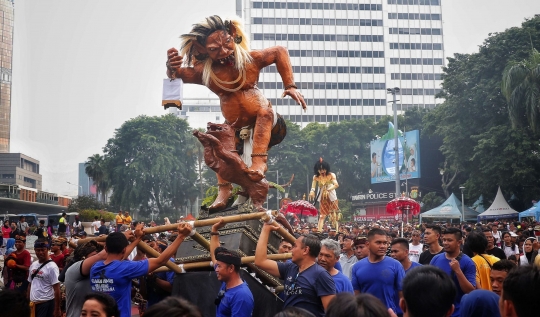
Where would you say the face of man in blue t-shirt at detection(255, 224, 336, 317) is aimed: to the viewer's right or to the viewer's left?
to the viewer's left

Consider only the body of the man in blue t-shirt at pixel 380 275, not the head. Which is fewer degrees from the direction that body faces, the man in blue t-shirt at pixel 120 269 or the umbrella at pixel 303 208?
the man in blue t-shirt

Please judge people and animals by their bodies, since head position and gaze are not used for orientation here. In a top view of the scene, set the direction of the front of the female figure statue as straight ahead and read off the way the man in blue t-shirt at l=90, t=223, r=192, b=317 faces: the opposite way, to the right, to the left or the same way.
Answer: the opposite way

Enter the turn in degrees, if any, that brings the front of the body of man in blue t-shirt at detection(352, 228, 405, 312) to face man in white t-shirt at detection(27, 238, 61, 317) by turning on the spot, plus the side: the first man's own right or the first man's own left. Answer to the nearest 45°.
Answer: approximately 90° to the first man's own right

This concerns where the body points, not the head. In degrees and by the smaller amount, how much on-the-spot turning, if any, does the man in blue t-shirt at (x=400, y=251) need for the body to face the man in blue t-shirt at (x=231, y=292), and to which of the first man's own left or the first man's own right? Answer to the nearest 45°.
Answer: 0° — they already face them

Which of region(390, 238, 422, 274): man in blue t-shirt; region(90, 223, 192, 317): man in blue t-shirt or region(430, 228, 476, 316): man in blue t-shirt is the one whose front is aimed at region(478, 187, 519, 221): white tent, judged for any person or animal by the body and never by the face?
region(90, 223, 192, 317): man in blue t-shirt

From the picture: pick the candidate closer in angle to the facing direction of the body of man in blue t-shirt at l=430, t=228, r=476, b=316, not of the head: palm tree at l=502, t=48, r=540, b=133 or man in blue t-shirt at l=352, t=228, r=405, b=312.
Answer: the man in blue t-shirt

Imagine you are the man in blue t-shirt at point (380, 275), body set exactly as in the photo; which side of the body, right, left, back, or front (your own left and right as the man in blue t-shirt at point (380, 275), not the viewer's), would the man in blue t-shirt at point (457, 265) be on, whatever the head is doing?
left
